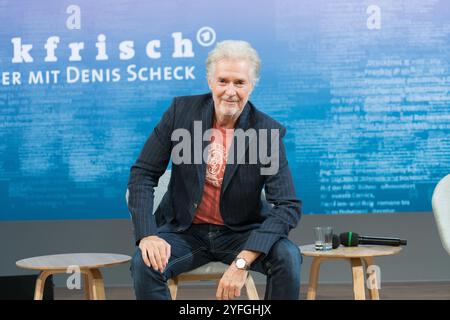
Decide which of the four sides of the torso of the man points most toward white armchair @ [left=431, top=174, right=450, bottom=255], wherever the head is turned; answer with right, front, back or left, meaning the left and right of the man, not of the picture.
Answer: left

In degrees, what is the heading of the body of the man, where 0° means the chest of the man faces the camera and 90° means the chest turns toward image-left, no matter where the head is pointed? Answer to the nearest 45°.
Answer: approximately 0°

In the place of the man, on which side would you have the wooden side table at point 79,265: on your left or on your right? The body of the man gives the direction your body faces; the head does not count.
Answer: on your right

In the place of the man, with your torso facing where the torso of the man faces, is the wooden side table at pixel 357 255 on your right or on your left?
on your left
